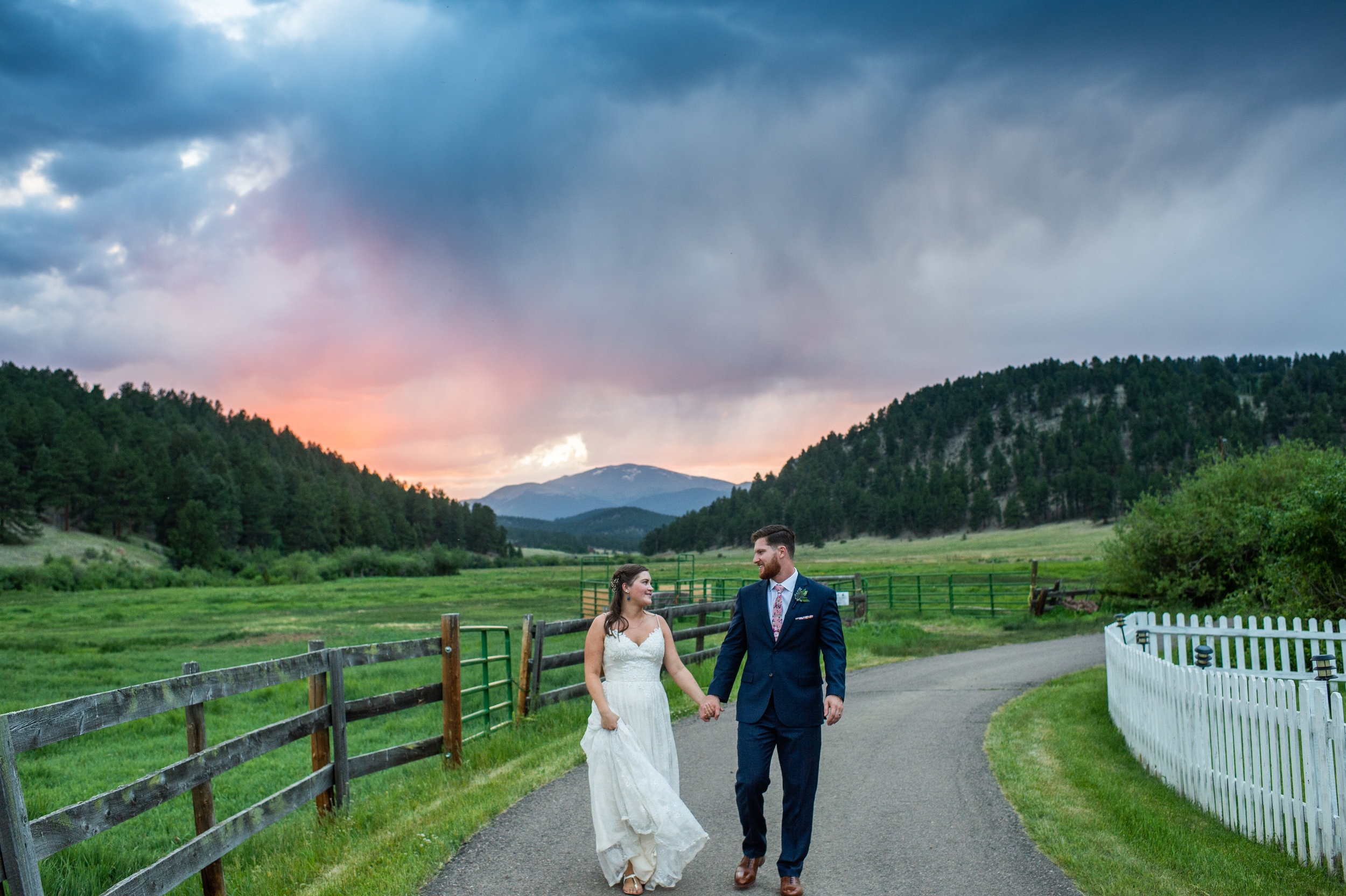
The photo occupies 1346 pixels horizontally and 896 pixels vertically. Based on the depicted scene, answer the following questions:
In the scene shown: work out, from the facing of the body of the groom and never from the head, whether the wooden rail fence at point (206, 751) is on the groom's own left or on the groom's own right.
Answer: on the groom's own right

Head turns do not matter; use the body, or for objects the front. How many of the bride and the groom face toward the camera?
2

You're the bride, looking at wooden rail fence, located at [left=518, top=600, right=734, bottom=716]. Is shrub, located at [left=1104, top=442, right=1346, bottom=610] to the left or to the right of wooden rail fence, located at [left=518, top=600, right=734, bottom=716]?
right

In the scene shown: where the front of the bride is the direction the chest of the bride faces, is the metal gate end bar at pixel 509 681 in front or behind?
behind

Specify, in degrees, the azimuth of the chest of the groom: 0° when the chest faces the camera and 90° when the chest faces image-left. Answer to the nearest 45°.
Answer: approximately 0°

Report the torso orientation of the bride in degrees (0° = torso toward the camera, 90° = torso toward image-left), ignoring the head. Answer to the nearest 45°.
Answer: approximately 0°

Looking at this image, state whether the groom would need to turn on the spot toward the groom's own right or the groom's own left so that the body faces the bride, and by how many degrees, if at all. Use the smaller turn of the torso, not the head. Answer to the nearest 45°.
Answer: approximately 90° to the groom's own right

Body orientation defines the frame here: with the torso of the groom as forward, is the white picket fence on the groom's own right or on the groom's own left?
on the groom's own left

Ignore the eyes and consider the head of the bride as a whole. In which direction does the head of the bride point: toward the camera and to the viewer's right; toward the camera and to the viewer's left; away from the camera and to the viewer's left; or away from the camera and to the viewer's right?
toward the camera and to the viewer's right
